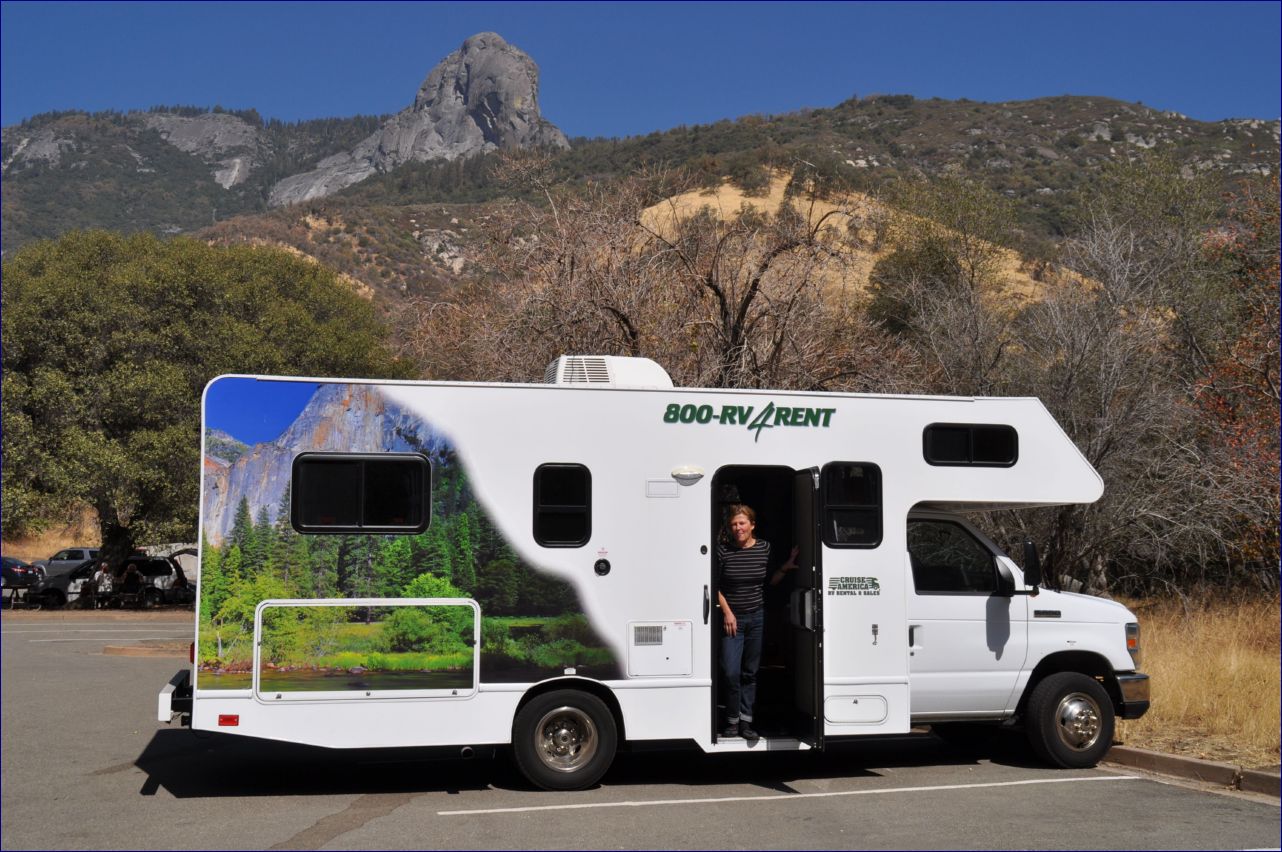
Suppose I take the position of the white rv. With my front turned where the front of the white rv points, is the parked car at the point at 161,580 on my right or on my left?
on my left

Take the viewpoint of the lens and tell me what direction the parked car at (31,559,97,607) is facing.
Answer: facing the viewer and to the left of the viewer

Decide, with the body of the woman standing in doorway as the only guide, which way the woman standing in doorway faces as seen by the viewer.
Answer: toward the camera

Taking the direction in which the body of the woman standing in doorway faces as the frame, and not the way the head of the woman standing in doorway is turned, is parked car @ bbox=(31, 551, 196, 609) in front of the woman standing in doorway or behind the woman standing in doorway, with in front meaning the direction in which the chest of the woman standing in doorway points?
behind

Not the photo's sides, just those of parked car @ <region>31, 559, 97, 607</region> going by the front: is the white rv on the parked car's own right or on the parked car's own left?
on the parked car's own left

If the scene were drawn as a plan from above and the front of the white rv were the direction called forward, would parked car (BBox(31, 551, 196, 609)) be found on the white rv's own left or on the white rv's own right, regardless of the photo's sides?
on the white rv's own left

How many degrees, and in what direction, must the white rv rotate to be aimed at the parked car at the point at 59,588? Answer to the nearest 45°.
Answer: approximately 135° to its left

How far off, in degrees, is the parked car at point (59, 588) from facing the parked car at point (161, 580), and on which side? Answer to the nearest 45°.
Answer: approximately 135° to its left

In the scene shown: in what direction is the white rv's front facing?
to the viewer's right

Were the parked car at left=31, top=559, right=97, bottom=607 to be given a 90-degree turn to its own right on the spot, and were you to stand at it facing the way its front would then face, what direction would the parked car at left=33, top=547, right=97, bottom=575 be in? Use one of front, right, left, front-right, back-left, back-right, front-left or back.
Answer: front-right
